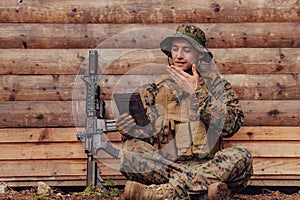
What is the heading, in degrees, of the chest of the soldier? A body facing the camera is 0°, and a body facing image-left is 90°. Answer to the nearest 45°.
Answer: approximately 0°

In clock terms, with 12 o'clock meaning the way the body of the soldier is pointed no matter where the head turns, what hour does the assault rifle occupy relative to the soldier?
The assault rifle is roughly at 4 o'clock from the soldier.

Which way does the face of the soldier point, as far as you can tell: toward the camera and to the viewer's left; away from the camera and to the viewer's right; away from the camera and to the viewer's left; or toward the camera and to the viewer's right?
toward the camera and to the viewer's left
